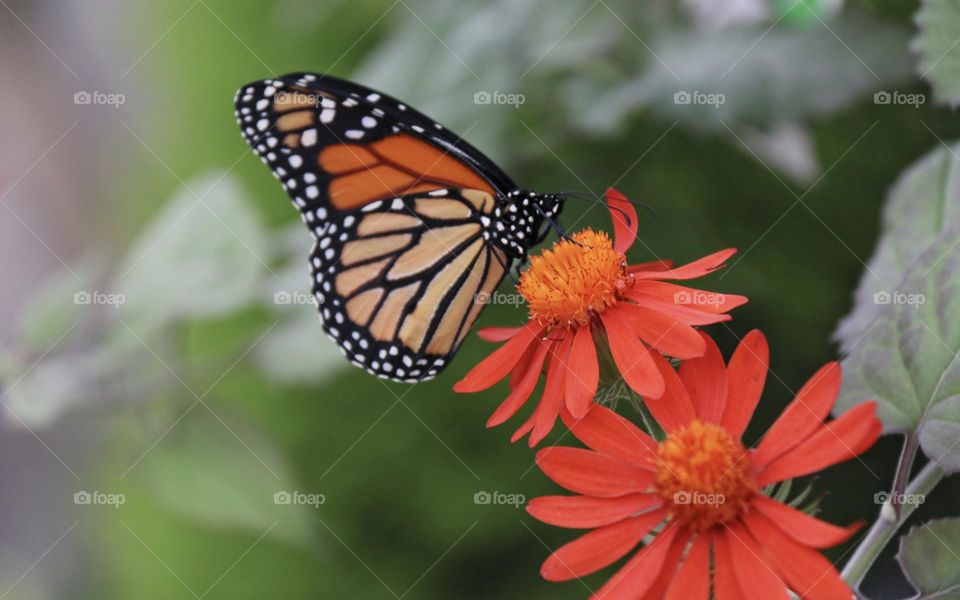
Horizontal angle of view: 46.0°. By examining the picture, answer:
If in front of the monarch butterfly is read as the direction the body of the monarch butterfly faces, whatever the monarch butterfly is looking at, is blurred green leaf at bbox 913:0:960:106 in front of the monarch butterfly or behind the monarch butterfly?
in front

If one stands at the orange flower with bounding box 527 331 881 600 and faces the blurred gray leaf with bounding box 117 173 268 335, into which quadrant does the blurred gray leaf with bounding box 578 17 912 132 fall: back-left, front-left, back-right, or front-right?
front-right

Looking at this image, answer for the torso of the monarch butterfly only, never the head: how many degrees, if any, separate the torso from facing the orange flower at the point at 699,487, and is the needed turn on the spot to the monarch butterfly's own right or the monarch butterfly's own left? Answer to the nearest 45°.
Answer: approximately 45° to the monarch butterfly's own right

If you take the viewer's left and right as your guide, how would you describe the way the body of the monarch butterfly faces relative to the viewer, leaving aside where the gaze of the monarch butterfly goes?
facing to the right of the viewer

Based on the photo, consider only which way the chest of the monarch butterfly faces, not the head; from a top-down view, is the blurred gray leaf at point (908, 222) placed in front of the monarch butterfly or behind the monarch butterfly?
in front

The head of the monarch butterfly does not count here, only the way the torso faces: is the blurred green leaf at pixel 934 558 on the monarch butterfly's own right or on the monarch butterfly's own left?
on the monarch butterfly's own right

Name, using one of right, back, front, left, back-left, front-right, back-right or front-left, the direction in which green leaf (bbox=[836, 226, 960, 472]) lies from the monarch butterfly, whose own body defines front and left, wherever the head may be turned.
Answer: front-right
